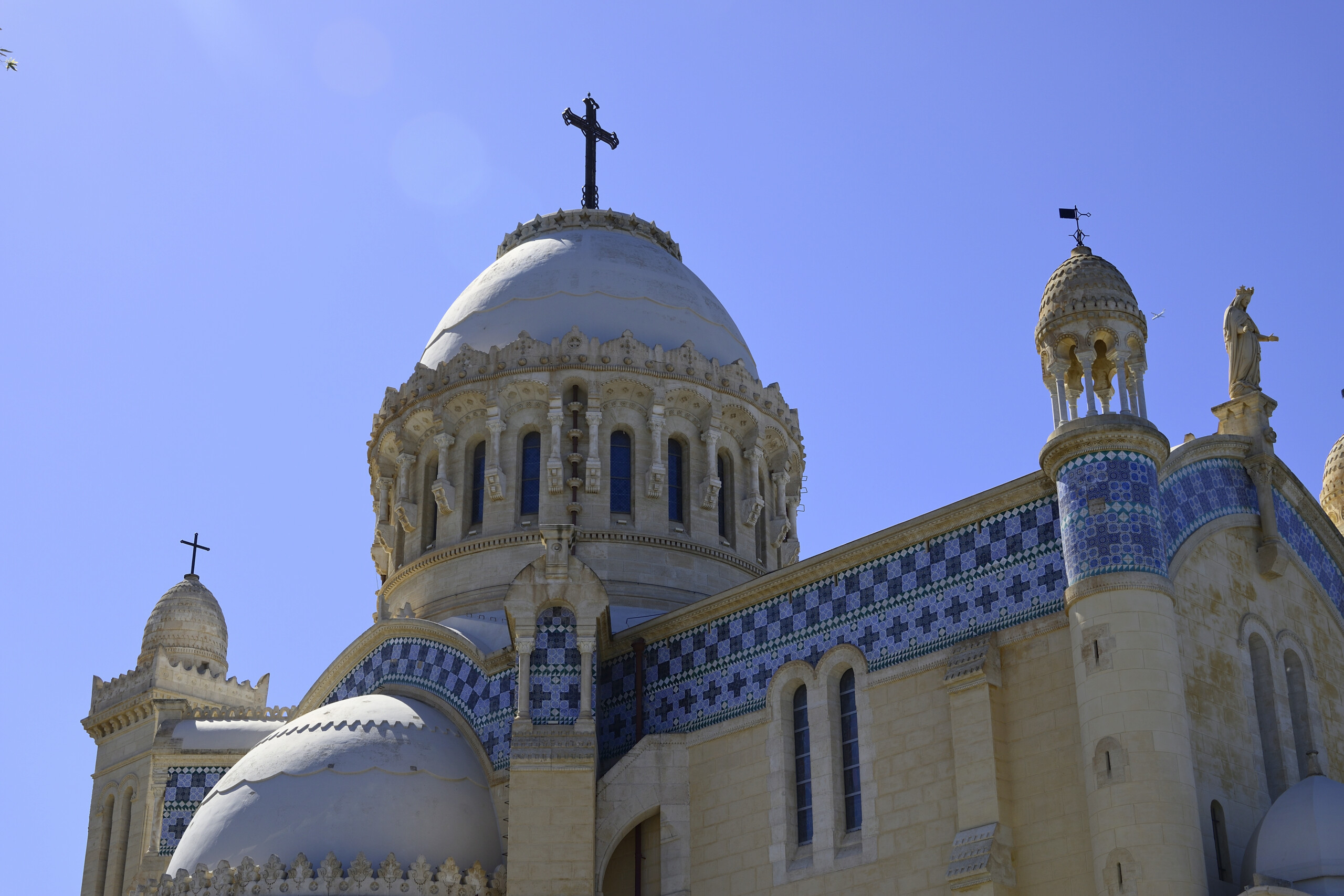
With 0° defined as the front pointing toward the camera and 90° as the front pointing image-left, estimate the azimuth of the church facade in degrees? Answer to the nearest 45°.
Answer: approximately 315°
